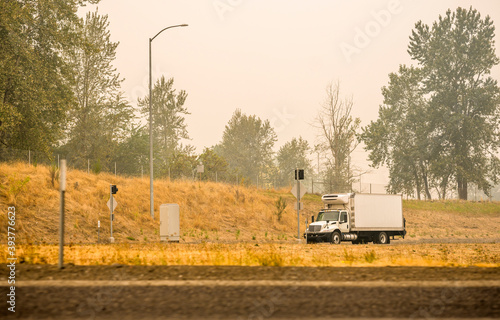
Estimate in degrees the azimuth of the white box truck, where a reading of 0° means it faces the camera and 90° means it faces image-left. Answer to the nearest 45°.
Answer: approximately 45°
